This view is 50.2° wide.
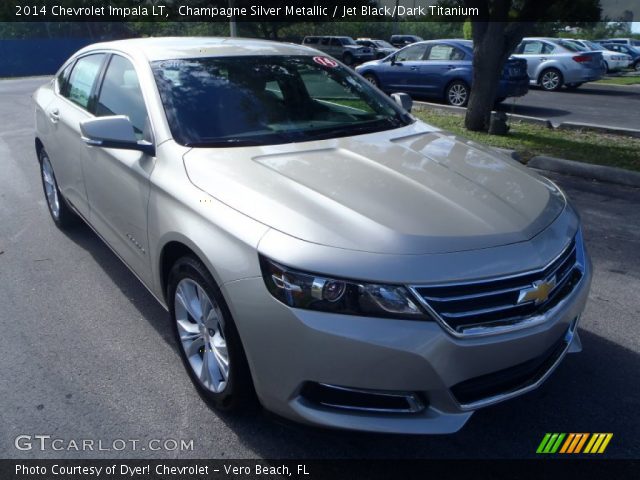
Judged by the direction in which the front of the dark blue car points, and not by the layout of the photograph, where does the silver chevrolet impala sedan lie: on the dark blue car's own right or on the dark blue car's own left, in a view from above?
on the dark blue car's own left

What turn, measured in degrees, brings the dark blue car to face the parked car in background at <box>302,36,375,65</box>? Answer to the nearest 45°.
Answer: approximately 45° to its right

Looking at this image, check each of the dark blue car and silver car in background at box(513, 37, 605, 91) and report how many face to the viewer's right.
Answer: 0

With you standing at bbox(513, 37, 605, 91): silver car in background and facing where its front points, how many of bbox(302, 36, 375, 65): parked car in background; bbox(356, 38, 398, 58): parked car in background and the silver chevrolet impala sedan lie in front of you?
2

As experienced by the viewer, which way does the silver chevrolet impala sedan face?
facing the viewer and to the right of the viewer

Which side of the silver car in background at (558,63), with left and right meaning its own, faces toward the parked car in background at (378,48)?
front

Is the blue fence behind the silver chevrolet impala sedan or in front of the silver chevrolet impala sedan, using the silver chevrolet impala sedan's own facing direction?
behind

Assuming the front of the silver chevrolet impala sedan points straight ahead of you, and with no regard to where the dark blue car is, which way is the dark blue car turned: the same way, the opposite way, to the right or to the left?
the opposite way

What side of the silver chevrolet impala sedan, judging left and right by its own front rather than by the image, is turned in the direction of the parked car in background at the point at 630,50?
left

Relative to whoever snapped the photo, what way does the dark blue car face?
facing away from the viewer and to the left of the viewer

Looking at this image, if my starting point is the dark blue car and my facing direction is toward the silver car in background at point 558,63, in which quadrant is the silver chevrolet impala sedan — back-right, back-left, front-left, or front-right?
back-right

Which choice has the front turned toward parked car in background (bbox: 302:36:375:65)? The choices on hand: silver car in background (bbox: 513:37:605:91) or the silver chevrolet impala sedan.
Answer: the silver car in background

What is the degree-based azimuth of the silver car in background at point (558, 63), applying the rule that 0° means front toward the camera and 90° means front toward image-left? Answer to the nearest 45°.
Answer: approximately 135°
